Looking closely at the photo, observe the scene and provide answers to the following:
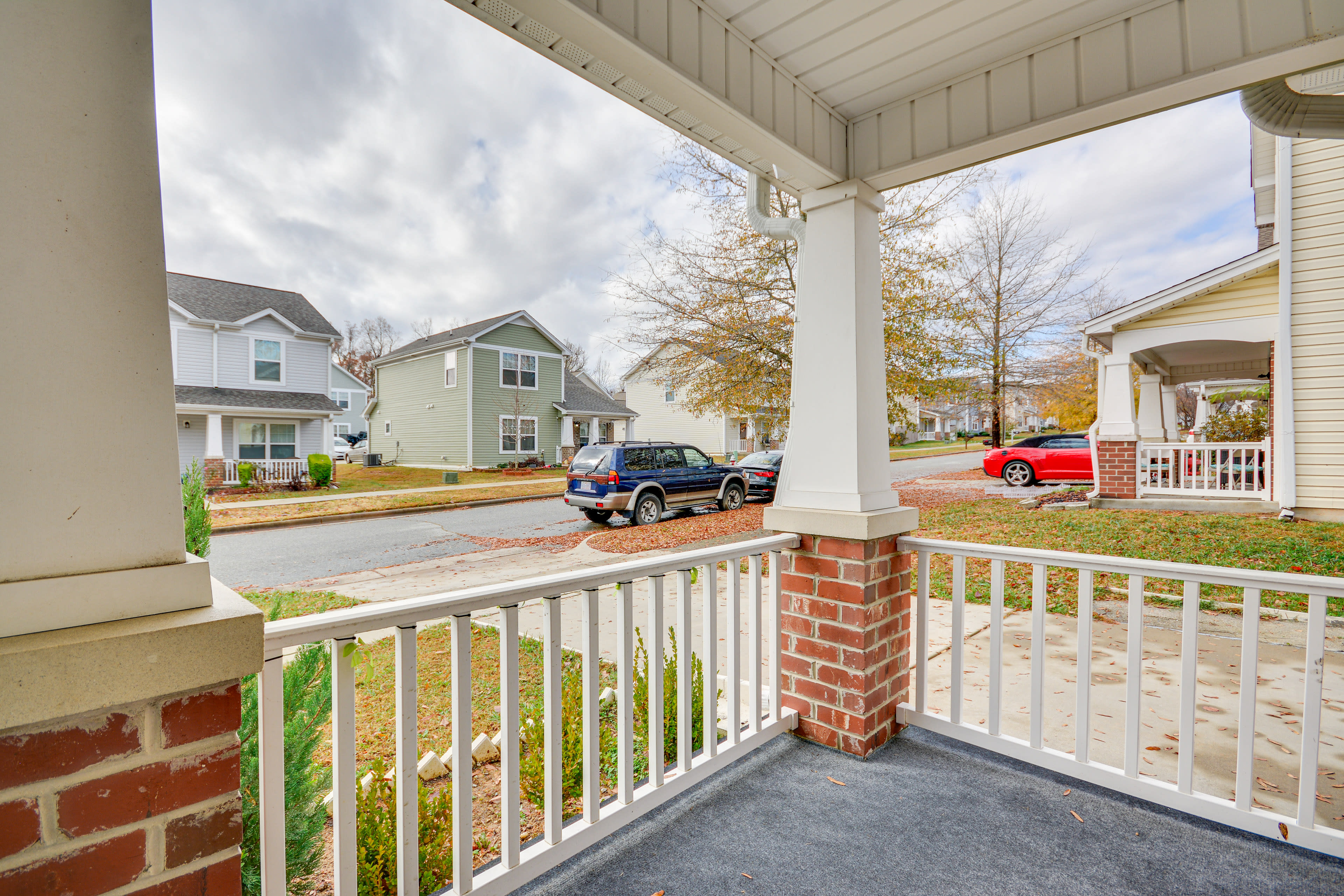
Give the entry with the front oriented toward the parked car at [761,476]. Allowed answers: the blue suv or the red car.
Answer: the blue suv

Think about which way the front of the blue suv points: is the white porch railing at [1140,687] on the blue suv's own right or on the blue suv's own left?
on the blue suv's own right

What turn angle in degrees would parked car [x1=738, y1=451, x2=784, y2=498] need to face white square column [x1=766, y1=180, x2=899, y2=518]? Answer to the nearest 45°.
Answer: approximately 135° to its right

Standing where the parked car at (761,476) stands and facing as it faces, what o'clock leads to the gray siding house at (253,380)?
The gray siding house is roughly at 7 o'clock from the parked car.

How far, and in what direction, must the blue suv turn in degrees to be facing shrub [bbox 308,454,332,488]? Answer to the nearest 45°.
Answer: approximately 135° to its left

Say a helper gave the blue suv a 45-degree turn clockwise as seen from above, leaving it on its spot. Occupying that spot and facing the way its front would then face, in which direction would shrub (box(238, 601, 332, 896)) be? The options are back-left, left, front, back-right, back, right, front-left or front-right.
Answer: right

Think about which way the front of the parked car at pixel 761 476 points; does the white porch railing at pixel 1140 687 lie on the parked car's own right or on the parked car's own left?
on the parked car's own right

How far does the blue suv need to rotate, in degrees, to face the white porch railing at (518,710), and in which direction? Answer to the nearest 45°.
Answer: approximately 135° to its right

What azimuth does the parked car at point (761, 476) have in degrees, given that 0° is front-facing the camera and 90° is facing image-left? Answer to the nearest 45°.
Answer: approximately 225°

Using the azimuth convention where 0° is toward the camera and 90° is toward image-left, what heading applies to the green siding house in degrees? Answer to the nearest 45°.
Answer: approximately 315°

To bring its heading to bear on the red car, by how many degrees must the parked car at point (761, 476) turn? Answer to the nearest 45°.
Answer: approximately 45° to its right

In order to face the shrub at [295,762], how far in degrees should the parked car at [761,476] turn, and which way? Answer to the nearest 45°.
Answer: approximately 135° to its right

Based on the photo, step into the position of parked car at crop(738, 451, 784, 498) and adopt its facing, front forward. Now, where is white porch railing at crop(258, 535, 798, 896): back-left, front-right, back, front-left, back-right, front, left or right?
back-right
